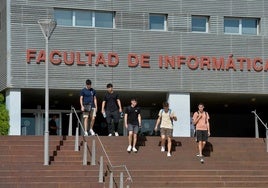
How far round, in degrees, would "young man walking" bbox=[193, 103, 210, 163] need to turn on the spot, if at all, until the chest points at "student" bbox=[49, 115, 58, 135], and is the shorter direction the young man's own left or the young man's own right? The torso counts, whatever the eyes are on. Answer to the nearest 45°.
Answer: approximately 135° to the young man's own right

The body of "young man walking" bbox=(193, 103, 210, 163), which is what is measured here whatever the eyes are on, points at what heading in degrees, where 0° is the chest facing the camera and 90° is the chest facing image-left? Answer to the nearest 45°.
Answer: approximately 0°

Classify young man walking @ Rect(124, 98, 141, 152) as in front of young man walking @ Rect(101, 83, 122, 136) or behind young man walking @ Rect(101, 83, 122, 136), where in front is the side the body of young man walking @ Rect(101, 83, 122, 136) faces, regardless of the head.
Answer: in front

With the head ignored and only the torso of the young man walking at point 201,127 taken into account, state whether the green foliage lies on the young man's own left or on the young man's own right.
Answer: on the young man's own right
